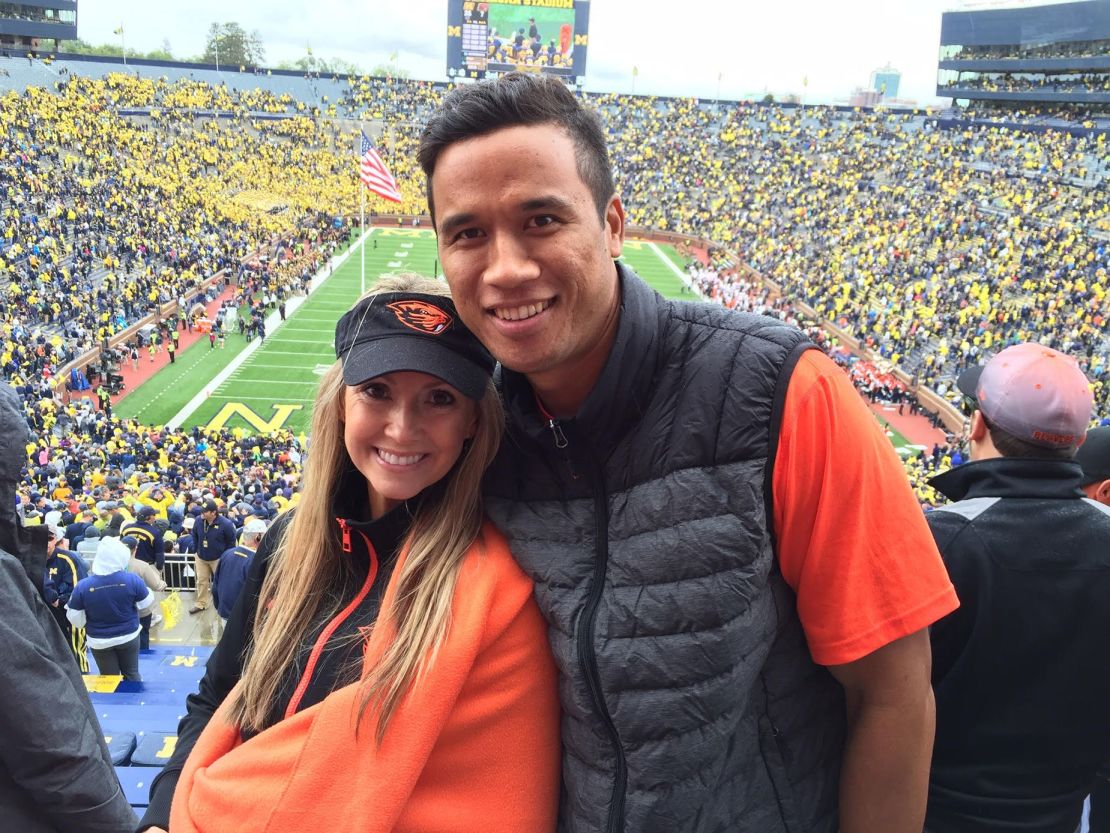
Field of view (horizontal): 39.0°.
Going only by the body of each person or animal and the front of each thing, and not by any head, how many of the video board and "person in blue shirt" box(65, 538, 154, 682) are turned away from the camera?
1

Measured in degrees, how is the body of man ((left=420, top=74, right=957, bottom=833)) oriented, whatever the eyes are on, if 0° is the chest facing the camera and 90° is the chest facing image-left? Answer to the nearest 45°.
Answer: approximately 45°

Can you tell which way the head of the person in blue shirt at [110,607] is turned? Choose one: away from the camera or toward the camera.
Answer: away from the camera

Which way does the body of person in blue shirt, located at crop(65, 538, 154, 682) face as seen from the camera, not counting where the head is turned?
away from the camera

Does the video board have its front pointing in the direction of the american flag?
yes

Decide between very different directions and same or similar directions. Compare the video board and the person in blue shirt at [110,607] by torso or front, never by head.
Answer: very different directions

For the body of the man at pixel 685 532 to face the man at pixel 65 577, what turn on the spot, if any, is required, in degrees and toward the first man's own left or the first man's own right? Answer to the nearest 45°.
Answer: approximately 90° to the first man's own right
